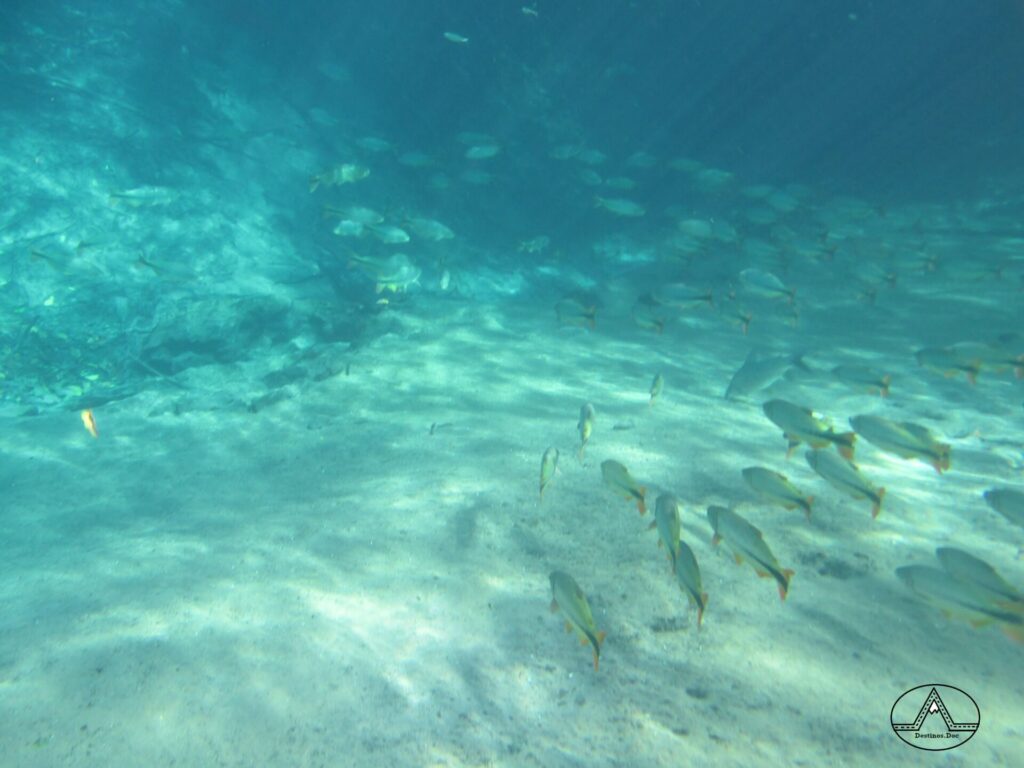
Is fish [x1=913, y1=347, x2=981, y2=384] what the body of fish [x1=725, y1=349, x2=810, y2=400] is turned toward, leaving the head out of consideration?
no

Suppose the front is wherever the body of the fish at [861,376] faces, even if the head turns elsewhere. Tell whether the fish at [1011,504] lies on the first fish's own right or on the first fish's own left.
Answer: on the first fish's own left

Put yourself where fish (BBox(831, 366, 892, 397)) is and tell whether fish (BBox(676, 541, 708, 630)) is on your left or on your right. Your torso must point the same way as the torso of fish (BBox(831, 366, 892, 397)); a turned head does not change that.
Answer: on your left

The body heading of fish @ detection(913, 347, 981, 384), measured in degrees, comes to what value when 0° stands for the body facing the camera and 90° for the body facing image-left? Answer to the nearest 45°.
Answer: approximately 90°

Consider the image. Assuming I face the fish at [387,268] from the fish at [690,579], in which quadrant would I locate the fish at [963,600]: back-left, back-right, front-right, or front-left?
back-right

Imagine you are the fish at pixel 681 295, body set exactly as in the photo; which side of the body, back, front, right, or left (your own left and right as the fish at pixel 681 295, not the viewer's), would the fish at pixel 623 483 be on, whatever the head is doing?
left

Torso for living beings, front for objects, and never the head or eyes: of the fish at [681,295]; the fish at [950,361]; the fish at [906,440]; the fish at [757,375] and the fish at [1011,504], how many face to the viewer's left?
5

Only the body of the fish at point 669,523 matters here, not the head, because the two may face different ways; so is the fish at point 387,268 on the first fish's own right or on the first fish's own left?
on the first fish's own left

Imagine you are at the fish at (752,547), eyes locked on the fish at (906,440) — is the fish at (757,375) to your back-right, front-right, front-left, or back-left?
front-left

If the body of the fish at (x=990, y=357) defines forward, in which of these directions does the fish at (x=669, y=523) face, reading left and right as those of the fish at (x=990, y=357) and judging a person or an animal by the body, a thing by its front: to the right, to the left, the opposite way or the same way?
to the right

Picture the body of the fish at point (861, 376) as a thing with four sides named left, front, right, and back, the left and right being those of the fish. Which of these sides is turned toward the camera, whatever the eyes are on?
left

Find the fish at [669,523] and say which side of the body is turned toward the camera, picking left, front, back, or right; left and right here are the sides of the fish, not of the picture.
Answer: back

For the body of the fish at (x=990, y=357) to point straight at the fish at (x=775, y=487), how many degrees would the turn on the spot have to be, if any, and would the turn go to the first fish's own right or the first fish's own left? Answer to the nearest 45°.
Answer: approximately 90° to the first fish's own left

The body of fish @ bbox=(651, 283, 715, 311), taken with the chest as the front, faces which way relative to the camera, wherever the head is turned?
to the viewer's left

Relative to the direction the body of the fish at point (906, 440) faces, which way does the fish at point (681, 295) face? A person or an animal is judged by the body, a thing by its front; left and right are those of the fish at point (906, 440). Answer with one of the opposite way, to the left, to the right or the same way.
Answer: the same way

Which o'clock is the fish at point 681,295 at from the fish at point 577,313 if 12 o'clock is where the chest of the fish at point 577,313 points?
the fish at point 681,295 is roughly at 6 o'clock from the fish at point 577,313.

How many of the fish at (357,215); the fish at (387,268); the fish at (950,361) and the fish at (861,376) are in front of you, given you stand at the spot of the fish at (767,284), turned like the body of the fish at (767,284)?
2

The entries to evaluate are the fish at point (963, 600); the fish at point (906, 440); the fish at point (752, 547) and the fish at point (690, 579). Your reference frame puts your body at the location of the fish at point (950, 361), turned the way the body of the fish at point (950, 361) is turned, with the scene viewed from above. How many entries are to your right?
0

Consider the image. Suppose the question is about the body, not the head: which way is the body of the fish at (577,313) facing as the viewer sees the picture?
to the viewer's left

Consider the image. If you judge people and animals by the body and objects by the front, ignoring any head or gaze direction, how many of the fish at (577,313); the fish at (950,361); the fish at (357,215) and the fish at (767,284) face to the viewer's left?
3
